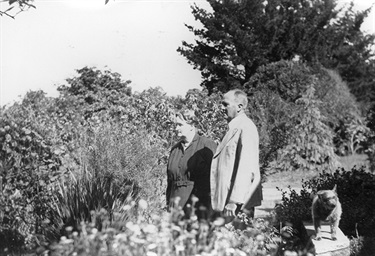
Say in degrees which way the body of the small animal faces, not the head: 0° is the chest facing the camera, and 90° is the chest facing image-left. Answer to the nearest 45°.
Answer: approximately 0°

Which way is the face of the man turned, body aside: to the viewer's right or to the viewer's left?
to the viewer's left

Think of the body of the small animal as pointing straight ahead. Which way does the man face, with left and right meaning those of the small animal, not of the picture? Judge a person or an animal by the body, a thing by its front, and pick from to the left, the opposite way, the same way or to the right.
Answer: to the right

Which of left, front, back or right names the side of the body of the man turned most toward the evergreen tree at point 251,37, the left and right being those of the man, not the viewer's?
right

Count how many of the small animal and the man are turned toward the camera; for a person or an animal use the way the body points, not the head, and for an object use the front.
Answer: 1

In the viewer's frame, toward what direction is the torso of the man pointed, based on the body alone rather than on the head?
to the viewer's left

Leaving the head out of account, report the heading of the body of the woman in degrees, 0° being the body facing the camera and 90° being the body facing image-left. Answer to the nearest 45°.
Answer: approximately 45°

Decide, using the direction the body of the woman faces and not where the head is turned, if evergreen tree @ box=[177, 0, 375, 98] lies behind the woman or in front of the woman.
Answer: behind

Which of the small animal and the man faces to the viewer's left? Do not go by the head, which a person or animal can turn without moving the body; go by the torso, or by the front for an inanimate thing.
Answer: the man

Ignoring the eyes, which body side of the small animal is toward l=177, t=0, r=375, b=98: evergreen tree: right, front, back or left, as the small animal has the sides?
back
